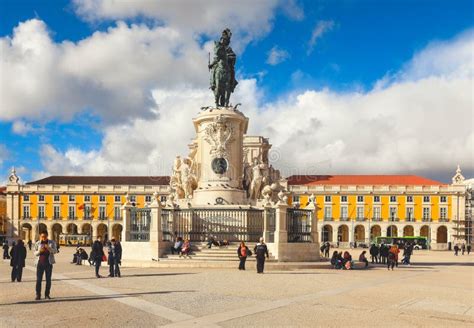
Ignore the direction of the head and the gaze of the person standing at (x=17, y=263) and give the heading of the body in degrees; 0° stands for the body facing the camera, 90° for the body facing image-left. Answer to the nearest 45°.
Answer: approximately 180°

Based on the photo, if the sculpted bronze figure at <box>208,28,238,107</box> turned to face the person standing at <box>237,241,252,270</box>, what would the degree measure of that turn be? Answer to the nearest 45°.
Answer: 0° — it already faces them
